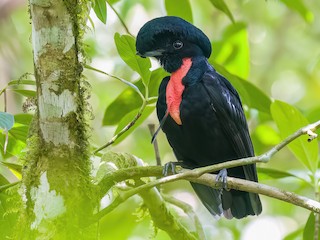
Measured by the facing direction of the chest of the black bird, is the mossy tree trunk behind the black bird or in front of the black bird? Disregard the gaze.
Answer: in front

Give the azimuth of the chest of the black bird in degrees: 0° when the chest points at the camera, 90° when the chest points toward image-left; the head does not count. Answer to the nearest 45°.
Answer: approximately 45°

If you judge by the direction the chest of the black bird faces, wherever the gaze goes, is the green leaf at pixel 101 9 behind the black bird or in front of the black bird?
in front

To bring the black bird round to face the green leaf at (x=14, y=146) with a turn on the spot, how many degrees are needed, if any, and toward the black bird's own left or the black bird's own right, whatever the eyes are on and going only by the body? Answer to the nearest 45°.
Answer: approximately 45° to the black bird's own right

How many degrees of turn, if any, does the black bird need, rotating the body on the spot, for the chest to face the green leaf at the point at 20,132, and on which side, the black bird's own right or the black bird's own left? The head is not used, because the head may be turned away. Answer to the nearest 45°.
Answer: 0° — it already faces it

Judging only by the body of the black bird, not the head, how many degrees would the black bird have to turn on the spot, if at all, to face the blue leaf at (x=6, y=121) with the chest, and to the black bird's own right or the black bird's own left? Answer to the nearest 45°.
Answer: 0° — it already faces it

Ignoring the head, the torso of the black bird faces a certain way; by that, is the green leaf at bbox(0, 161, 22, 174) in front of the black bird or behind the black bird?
in front
